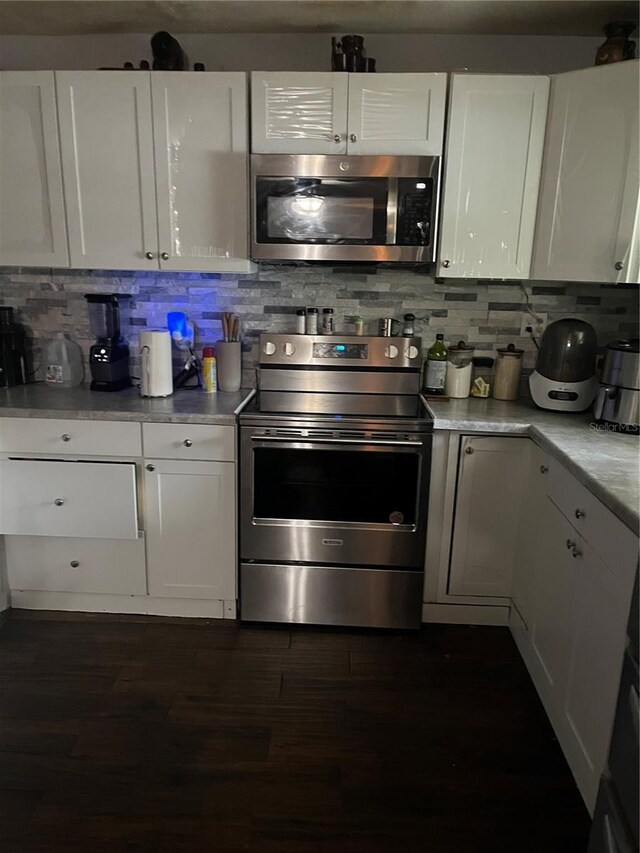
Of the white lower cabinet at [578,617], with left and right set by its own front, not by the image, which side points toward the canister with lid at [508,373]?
right

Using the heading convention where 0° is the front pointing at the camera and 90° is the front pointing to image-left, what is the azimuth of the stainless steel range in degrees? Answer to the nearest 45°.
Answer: approximately 0°

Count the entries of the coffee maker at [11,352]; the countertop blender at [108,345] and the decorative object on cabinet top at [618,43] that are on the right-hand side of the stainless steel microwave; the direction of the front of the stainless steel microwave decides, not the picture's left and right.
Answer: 2

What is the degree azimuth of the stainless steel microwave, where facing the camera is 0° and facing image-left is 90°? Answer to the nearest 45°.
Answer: approximately 0°

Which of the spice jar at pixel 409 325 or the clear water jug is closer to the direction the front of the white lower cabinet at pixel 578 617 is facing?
the clear water jug

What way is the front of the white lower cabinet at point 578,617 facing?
to the viewer's left

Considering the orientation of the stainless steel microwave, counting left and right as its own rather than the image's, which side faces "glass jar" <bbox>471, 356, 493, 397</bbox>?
left
